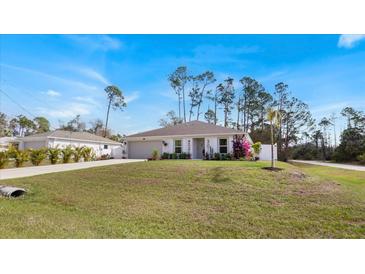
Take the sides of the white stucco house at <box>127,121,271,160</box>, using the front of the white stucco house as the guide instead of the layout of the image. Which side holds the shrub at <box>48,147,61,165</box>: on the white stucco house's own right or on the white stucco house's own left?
on the white stucco house's own right

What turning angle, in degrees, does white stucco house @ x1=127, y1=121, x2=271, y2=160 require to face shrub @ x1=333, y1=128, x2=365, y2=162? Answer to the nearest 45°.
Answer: approximately 90° to its left

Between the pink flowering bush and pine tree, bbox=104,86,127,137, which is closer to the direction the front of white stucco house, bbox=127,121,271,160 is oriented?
the pink flowering bush

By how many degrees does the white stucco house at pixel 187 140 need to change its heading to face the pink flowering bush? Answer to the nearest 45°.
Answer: approximately 45° to its left

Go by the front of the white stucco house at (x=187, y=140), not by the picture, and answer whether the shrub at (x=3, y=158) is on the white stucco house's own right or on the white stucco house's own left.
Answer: on the white stucco house's own right

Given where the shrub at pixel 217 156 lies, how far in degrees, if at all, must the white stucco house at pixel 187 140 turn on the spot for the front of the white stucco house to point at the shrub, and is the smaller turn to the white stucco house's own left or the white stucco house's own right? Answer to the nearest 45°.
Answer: approximately 45° to the white stucco house's own left

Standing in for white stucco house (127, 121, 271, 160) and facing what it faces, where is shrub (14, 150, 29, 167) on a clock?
The shrub is roughly at 2 o'clock from the white stucco house.

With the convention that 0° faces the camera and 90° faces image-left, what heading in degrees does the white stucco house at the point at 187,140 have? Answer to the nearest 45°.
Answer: approximately 0°

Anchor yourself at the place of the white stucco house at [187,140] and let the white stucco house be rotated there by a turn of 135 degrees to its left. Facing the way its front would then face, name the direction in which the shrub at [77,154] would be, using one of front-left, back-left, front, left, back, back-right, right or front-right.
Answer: back-left
